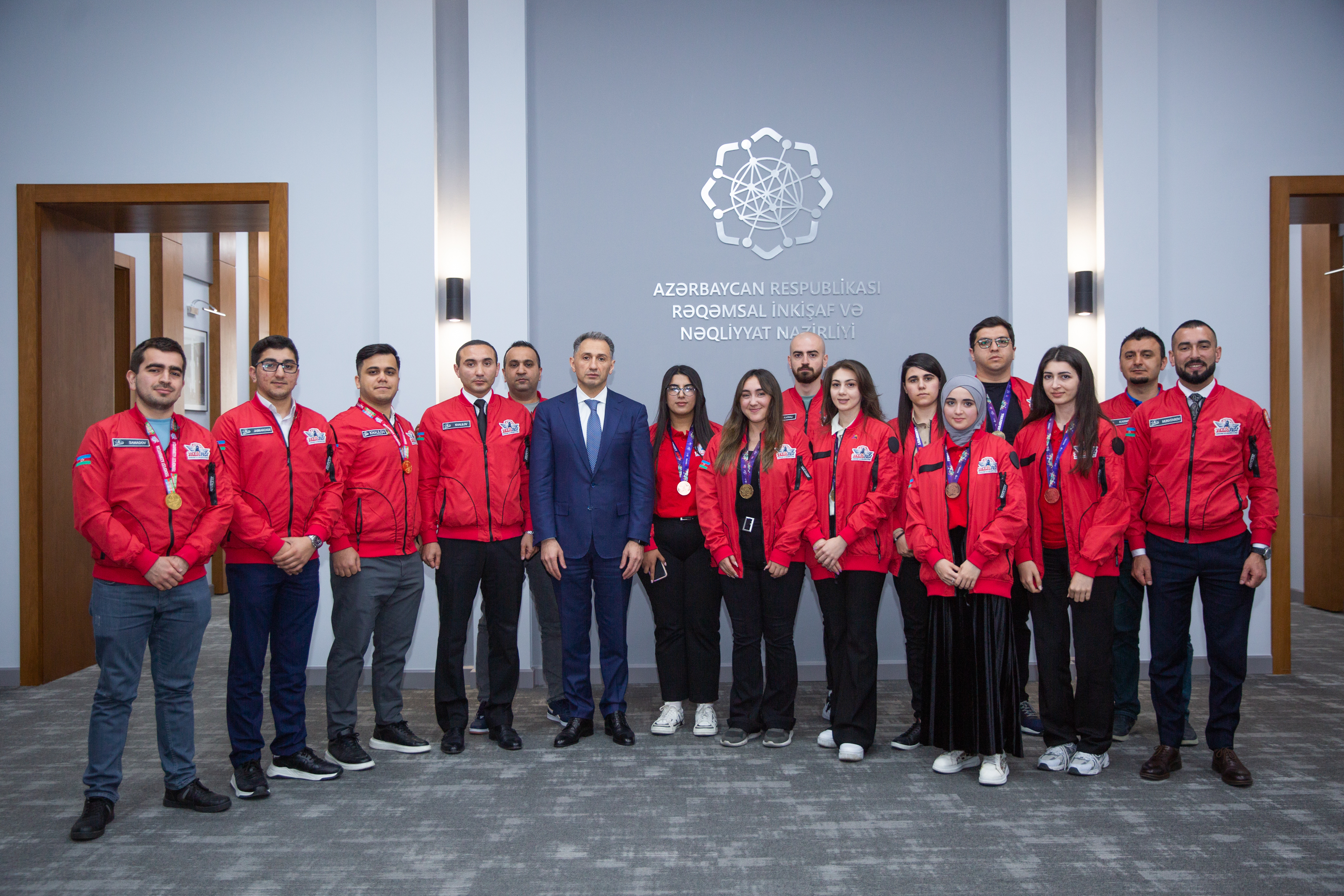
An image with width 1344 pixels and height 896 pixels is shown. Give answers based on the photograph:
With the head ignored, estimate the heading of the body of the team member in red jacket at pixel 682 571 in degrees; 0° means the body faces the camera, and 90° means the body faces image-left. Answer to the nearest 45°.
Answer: approximately 0°

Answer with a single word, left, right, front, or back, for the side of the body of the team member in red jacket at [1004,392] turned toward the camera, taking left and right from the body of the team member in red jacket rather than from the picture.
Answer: front

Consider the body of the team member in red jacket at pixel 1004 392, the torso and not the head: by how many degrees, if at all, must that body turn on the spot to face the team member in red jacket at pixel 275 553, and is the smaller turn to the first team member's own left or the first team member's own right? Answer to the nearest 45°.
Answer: approximately 45° to the first team member's own right

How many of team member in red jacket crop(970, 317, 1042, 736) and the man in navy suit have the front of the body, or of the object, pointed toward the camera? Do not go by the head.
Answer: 2

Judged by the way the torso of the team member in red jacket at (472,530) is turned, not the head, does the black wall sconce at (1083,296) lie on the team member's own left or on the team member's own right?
on the team member's own left

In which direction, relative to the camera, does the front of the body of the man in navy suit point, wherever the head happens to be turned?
toward the camera

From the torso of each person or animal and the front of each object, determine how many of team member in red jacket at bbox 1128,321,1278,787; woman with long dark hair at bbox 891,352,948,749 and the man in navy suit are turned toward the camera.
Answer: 3

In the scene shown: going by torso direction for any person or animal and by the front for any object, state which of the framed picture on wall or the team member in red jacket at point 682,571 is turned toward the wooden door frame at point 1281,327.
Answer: the framed picture on wall

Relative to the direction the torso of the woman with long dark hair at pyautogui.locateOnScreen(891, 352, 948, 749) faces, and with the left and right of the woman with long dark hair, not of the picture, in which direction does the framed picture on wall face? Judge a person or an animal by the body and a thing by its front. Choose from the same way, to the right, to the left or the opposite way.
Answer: to the left

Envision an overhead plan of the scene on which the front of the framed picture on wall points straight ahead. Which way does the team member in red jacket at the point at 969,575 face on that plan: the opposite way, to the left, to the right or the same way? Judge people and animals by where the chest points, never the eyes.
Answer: to the right
